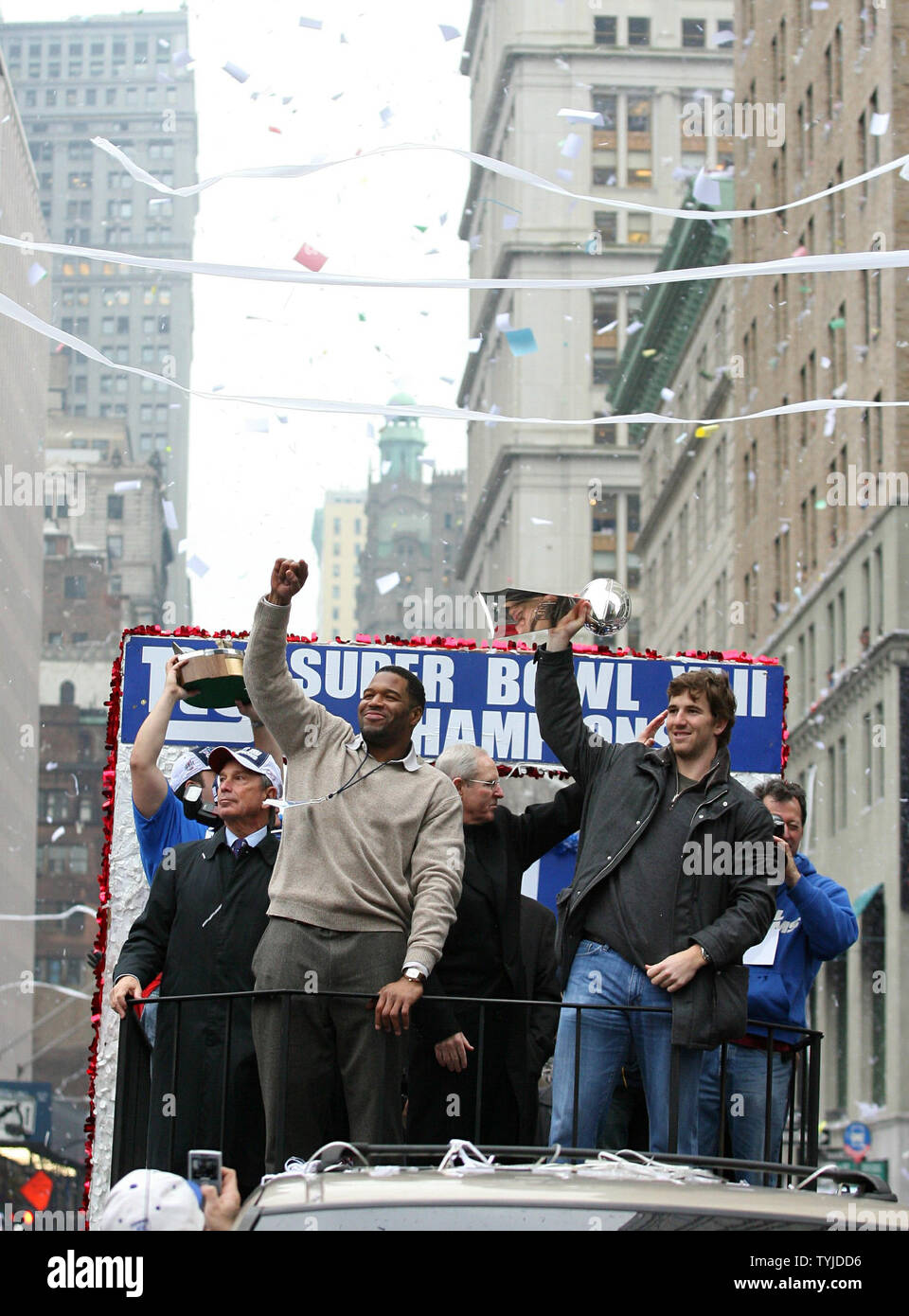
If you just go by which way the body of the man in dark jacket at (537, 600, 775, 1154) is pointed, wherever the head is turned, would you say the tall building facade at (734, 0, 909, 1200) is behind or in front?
behind

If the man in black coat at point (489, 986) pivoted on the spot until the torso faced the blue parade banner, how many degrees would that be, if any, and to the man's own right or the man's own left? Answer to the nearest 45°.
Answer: approximately 135° to the man's own left

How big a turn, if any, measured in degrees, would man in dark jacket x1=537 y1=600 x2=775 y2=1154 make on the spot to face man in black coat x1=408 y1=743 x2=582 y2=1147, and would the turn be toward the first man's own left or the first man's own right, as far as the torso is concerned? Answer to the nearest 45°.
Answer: approximately 90° to the first man's own right

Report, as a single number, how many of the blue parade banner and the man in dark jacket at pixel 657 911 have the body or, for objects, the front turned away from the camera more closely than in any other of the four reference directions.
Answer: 0

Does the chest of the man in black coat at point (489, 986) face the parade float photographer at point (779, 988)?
no

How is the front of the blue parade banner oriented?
toward the camera

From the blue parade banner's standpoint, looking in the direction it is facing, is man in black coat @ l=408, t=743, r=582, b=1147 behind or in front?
in front

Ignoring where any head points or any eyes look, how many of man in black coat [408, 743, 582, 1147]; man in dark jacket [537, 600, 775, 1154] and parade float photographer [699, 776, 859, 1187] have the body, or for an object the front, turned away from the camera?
0

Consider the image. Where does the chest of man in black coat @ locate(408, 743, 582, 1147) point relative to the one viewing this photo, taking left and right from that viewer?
facing the viewer and to the right of the viewer

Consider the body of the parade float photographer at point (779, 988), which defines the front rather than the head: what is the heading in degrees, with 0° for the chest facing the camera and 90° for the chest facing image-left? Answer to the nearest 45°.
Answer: approximately 45°

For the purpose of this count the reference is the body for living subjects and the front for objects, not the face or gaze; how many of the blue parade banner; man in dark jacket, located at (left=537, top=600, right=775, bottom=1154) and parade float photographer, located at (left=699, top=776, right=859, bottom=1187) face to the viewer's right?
0

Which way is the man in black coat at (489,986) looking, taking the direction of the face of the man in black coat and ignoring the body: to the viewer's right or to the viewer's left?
to the viewer's right

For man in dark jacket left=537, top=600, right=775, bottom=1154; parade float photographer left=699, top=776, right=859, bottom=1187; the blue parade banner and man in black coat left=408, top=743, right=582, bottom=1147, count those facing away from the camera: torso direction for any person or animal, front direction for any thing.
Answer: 0
